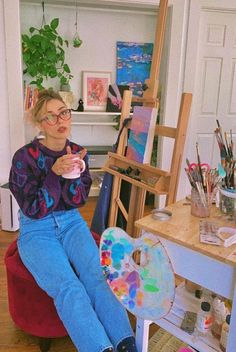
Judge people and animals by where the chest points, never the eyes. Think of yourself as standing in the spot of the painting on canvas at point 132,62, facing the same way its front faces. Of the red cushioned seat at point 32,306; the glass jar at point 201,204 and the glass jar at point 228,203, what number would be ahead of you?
3

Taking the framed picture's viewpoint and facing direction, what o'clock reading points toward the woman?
The woman is roughly at 12 o'clock from the framed picture.

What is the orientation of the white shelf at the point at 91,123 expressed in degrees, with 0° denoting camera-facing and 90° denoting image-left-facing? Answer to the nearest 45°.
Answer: approximately 0°

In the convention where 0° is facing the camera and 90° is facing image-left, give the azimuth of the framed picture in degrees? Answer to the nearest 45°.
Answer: approximately 0°

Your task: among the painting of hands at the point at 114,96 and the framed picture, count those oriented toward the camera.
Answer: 2

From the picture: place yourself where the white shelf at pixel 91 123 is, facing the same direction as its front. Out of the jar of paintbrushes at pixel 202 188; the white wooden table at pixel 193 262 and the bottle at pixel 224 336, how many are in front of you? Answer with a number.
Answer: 3

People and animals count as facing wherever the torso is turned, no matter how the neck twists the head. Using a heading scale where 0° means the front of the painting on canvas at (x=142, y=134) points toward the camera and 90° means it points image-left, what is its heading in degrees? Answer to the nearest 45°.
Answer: approximately 45°

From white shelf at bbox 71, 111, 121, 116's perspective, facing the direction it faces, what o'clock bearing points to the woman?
The woman is roughly at 12 o'clock from the white shelf.
